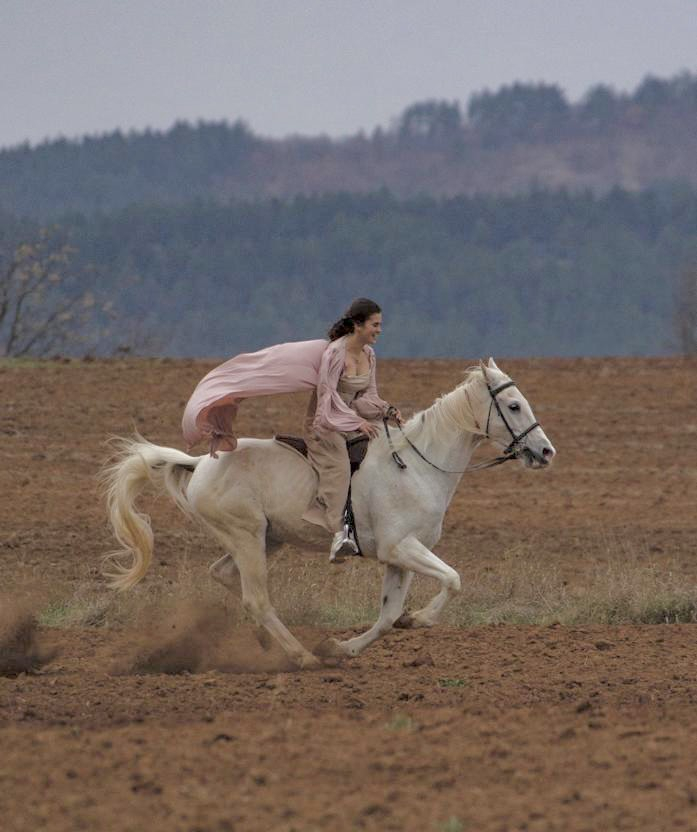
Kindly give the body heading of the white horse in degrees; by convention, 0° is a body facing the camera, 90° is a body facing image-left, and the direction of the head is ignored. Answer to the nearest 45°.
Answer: approximately 270°
